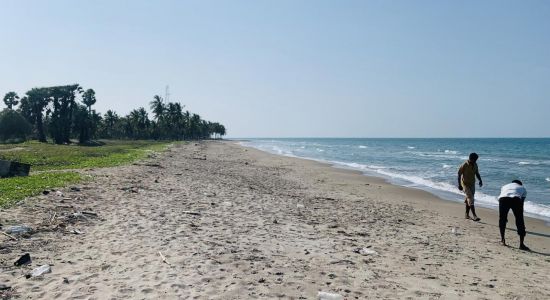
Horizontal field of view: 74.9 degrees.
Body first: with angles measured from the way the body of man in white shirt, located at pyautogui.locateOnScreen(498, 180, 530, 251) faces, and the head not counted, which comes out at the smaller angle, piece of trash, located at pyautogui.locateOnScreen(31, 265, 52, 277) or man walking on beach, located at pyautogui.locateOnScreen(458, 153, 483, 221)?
the man walking on beach

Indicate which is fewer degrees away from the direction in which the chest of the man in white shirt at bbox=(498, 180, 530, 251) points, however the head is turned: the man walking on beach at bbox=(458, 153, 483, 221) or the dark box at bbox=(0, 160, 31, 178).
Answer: the man walking on beach

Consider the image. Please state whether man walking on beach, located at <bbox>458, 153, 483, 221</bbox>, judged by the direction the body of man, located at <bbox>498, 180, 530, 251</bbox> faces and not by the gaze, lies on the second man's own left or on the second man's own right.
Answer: on the second man's own left

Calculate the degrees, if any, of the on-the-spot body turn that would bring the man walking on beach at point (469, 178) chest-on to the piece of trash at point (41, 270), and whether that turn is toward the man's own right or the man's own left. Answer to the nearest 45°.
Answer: approximately 90° to the man's own right

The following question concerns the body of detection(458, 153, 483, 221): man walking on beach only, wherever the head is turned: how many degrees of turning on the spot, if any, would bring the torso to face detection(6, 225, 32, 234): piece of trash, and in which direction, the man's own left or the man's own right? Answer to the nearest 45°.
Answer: approximately 90° to the man's own right

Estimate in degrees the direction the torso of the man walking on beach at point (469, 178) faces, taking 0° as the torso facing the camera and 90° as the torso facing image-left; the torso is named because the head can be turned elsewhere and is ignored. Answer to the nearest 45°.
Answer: approximately 315°

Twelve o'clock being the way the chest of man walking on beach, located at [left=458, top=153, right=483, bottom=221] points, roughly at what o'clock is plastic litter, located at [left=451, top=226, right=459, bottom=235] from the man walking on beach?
The plastic litter is roughly at 2 o'clock from the man walking on beach.
